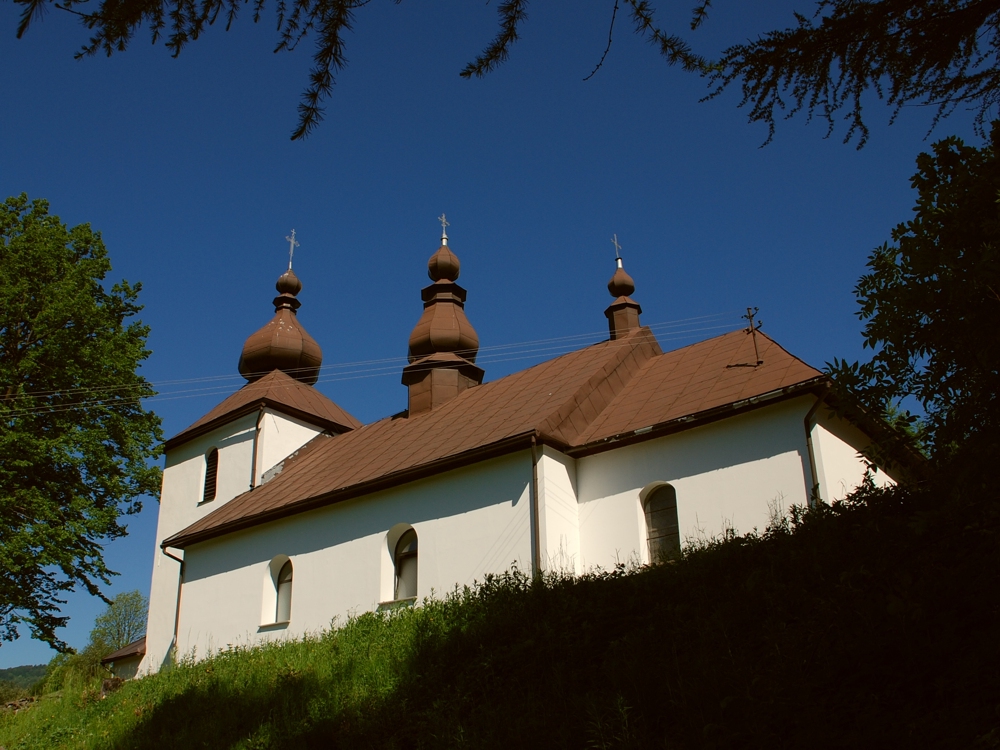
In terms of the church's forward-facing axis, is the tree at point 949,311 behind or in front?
behind

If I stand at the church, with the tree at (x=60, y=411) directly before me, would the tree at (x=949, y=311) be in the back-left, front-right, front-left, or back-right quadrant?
back-left
